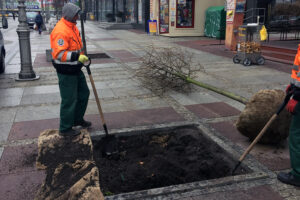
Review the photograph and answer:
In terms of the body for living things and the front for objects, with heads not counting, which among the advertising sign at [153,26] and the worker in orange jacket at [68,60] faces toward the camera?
the advertising sign

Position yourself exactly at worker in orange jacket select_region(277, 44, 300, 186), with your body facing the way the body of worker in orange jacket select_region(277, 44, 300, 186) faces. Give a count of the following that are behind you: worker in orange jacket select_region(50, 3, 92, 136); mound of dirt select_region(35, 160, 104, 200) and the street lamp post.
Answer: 0

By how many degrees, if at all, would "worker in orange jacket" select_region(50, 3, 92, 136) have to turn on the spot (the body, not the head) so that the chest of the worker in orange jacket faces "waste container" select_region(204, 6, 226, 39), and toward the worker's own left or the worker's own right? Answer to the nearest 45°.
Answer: approximately 45° to the worker's own left

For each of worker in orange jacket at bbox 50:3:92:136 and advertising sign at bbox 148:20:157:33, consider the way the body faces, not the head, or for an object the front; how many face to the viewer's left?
0

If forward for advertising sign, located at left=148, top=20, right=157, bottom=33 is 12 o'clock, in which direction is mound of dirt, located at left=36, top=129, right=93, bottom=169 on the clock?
The mound of dirt is roughly at 12 o'clock from the advertising sign.

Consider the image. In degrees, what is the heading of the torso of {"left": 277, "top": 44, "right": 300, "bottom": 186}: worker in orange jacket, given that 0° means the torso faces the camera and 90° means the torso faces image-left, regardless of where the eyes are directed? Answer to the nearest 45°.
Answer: approximately 90°

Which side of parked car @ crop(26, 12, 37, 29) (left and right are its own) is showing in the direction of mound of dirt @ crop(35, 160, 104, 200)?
front

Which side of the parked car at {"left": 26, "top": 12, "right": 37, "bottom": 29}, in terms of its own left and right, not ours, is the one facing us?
front

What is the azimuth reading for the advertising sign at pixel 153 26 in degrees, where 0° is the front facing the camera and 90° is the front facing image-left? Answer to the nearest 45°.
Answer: approximately 0°

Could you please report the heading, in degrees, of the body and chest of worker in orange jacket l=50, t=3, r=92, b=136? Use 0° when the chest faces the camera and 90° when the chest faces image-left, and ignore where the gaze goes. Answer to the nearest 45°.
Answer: approximately 270°

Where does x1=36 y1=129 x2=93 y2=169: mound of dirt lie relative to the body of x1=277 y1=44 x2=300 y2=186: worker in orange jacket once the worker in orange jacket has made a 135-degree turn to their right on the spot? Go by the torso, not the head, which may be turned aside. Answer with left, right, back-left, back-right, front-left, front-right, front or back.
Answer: back-left

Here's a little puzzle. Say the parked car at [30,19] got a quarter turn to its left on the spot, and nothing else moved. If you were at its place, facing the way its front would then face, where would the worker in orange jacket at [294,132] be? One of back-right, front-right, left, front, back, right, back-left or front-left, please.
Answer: right
